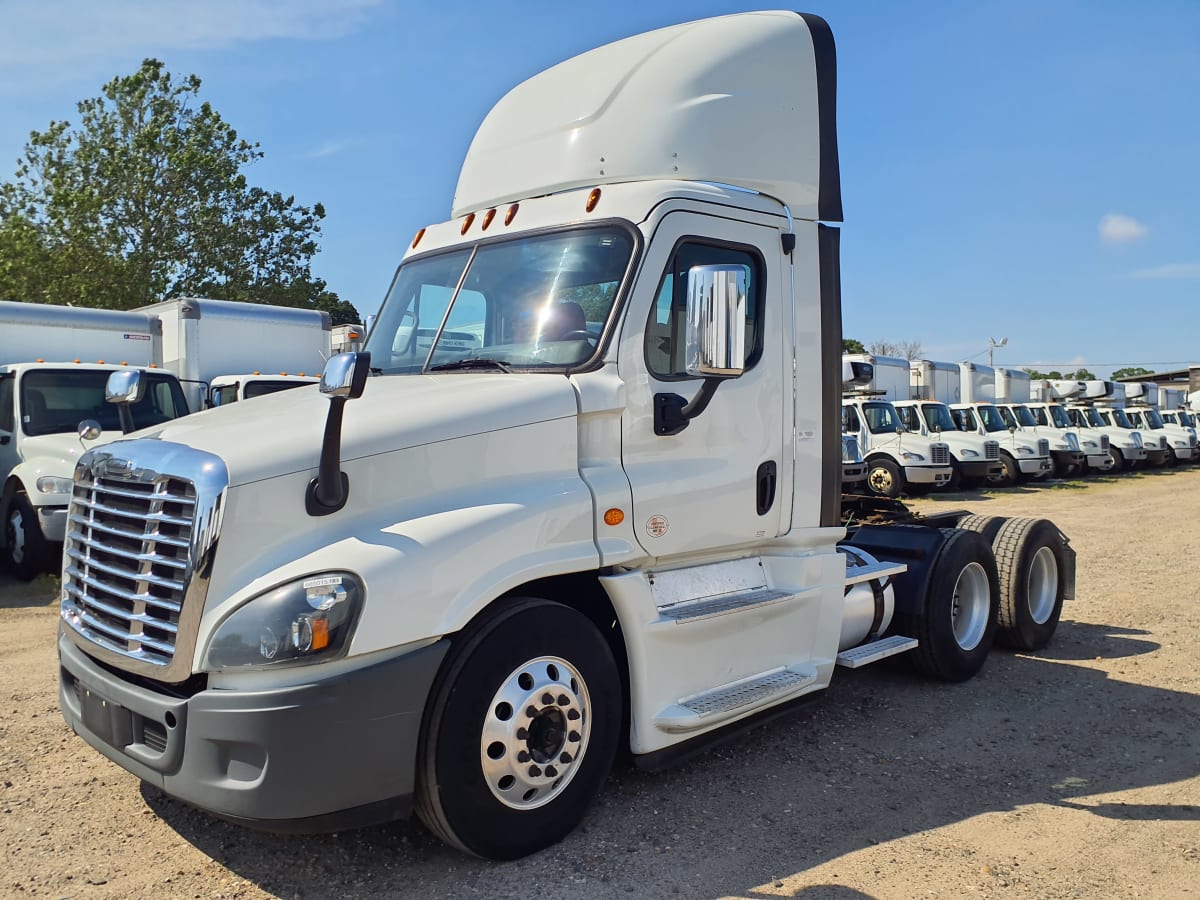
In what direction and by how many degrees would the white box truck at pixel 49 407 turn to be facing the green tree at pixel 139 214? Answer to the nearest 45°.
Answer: approximately 135° to its left

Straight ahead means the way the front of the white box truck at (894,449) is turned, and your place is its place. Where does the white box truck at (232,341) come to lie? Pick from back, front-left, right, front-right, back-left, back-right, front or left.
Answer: right
